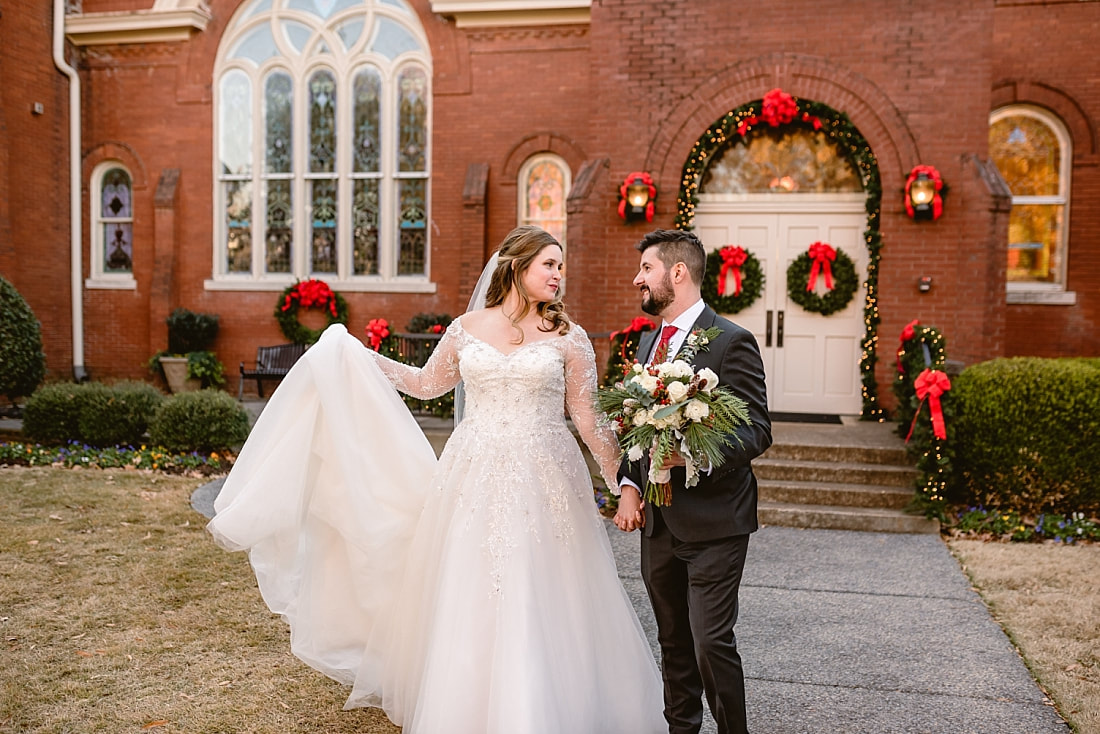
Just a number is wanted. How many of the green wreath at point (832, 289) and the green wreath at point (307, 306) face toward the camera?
2

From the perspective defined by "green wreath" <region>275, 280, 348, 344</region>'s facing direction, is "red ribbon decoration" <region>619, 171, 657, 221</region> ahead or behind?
ahead

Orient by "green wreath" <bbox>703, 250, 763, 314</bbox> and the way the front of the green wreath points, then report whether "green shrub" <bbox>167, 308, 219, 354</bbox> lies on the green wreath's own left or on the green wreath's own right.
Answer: on the green wreath's own right

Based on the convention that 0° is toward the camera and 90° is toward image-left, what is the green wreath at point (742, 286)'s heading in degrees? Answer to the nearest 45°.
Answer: approximately 0°

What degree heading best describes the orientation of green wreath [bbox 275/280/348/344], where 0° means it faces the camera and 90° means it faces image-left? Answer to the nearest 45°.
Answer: approximately 0°

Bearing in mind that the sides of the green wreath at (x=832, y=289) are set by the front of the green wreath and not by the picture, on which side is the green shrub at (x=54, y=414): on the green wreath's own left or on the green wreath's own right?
on the green wreath's own right

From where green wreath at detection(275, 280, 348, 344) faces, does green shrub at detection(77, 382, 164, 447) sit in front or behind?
in front

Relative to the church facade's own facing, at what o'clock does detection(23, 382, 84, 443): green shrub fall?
The green shrub is roughly at 2 o'clock from the church facade.

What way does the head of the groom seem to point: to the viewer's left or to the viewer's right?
to the viewer's left

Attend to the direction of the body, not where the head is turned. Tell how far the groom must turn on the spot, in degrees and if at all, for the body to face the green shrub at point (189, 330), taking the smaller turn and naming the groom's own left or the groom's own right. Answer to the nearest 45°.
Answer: approximately 90° to the groom's own right

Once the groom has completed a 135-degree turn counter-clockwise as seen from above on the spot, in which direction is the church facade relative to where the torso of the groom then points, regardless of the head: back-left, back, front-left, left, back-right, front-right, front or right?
left

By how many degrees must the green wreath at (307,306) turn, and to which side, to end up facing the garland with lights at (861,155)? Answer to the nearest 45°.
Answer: approximately 45° to its left

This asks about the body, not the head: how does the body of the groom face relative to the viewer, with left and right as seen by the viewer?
facing the viewer and to the left of the viewer
